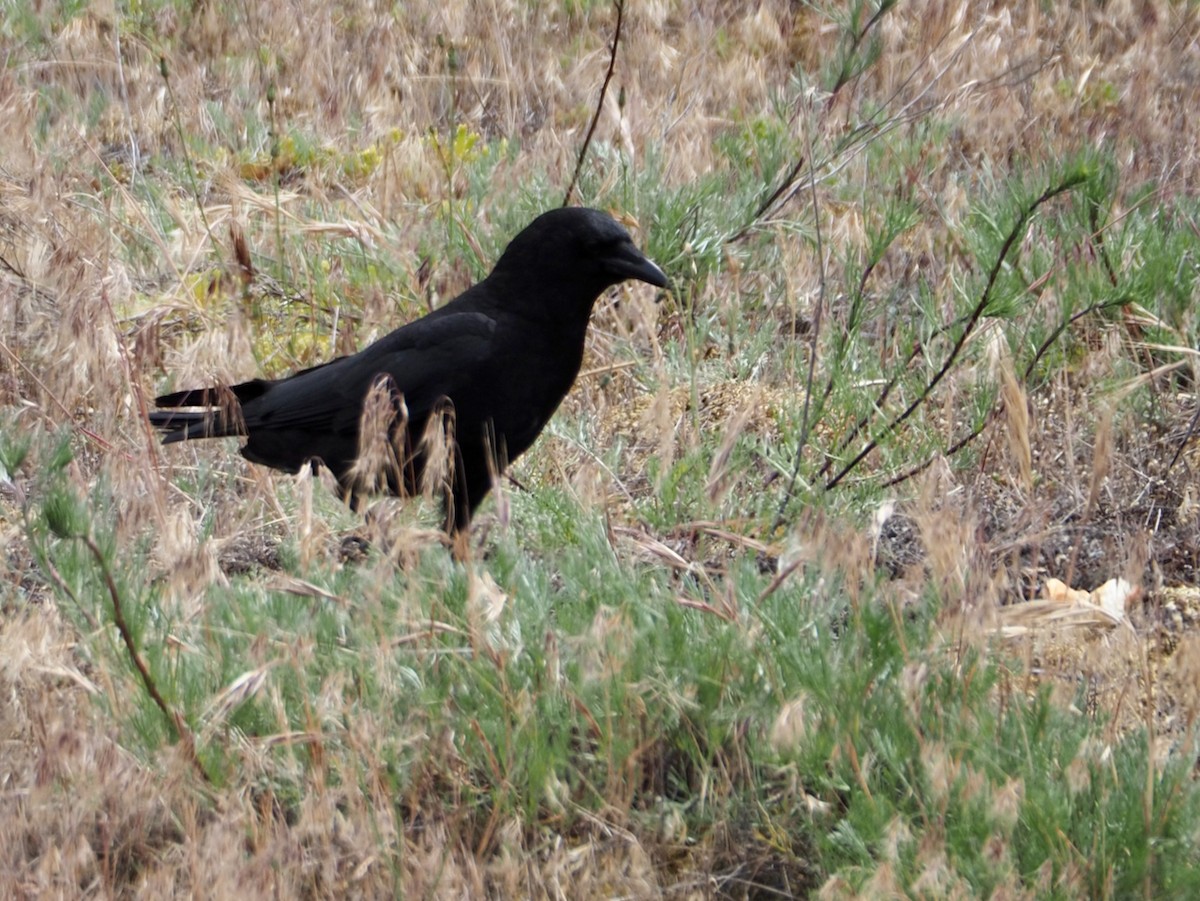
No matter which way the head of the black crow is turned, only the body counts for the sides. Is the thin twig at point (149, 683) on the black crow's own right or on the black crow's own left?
on the black crow's own right

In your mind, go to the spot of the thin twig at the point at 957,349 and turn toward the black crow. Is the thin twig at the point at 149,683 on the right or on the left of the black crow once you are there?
left

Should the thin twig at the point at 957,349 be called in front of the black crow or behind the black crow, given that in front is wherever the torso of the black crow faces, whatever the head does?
in front

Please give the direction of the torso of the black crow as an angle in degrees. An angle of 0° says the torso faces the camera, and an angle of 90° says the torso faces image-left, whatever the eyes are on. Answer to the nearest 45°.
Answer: approximately 270°

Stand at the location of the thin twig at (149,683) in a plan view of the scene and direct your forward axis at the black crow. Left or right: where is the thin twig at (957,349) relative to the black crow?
right
